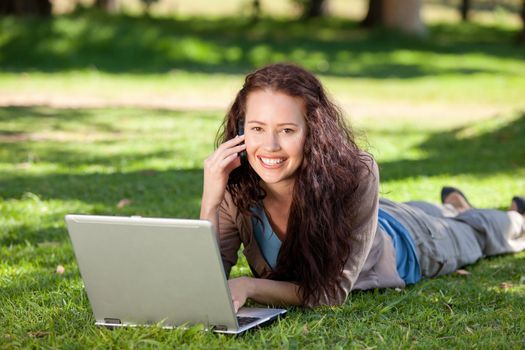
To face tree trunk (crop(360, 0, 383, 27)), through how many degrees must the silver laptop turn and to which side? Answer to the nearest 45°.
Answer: approximately 45° to its left

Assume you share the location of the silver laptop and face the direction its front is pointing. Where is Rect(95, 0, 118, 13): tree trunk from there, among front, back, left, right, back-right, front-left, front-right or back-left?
front-left

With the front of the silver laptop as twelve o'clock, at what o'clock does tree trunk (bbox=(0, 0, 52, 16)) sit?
The tree trunk is roughly at 10 o'clock from the silver laptop.

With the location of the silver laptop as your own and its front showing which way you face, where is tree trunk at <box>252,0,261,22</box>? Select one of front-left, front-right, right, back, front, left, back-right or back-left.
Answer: front-left

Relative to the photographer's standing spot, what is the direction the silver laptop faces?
facing away from the viewer and to the right of the viewer

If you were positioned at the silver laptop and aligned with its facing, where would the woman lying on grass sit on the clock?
The woman lying on grass is roughly at 12 o'clock from the silver laptop.

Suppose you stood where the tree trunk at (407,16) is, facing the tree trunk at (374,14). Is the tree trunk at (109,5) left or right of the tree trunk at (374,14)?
left

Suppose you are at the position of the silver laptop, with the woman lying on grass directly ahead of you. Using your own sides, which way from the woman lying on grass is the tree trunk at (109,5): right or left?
left

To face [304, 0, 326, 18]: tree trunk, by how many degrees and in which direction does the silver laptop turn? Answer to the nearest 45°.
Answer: approximately 45° to its left
